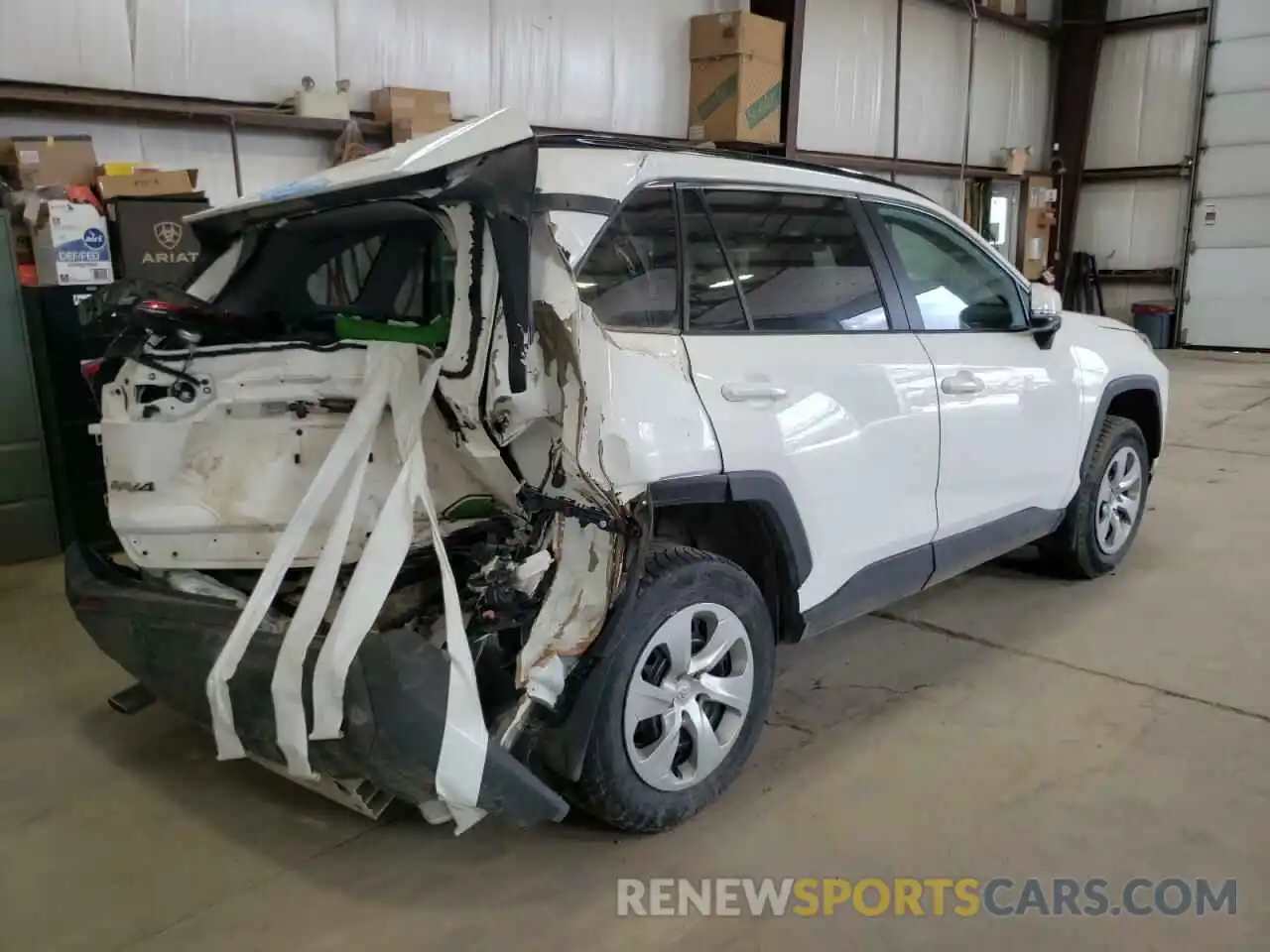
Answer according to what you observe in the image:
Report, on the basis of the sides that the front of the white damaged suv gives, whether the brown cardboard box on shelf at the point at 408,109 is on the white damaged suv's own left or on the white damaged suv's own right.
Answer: on the white damaged suv's own left

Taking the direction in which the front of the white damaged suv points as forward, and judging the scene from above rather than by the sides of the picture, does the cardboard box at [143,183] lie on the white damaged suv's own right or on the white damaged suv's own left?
on the white damaged suv's own left

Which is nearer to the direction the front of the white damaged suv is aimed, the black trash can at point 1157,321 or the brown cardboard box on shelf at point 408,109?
the black trash can

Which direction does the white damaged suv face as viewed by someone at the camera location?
facing away from the viewer and to the right of the viewer

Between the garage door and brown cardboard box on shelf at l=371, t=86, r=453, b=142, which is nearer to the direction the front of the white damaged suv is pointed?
the garage door

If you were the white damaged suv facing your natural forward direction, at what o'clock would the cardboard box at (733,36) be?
The cardboard box is roughly at 11 o'clock from the white damaged suv.

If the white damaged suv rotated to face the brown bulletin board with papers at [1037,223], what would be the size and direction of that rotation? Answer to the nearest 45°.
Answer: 0° — it already faces it

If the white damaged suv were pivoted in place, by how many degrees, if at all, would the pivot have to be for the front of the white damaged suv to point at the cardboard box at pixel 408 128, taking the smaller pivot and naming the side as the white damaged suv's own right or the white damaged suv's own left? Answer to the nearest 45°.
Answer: approximately 45° to the white damaged suv's own left

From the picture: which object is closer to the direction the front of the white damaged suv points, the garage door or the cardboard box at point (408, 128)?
the garage door

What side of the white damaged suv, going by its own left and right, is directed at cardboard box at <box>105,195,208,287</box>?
left

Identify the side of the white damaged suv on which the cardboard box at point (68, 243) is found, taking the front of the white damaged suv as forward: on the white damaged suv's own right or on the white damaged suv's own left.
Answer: on the white damaged suv's own left
